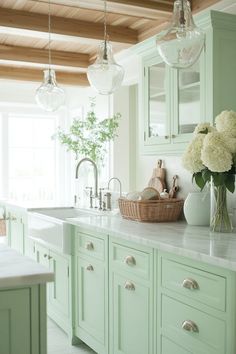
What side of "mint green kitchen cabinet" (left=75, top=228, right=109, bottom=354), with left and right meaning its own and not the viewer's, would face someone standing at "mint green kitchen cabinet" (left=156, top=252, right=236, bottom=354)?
left

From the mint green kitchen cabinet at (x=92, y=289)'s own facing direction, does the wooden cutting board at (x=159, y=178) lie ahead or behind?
behind

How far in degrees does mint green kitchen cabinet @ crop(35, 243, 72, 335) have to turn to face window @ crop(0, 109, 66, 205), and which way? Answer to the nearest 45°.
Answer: approximately 135° to its right

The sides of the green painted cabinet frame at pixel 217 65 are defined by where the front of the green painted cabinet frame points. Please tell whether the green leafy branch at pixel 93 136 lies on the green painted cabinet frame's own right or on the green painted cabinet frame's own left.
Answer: on the green painted cabinet frame's own right

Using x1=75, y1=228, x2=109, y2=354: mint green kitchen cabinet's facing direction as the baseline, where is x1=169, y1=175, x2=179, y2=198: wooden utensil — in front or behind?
behind

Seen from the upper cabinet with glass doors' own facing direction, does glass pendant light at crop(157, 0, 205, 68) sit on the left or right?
on its left
